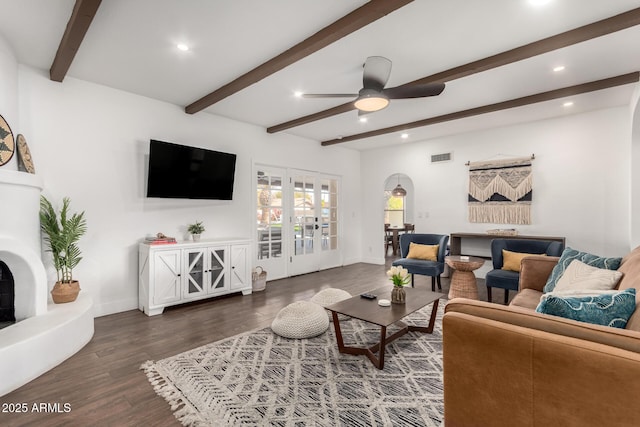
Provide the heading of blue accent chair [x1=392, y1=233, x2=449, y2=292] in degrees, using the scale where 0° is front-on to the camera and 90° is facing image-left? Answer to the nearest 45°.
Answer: approximately 45°

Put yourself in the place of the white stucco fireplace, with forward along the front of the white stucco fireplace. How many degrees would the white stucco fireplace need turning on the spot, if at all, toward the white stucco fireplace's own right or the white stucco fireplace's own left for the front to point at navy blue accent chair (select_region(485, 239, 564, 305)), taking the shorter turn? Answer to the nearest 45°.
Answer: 0° — it already faces it

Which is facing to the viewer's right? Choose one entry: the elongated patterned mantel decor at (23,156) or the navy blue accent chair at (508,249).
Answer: the elongated patterned mantel decor

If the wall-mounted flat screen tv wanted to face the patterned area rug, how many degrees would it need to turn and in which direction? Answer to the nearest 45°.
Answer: approximately 45° to its right

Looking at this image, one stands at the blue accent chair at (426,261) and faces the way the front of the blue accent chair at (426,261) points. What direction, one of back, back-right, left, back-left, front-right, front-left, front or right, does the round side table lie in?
left

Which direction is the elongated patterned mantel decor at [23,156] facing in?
to the viewer's right

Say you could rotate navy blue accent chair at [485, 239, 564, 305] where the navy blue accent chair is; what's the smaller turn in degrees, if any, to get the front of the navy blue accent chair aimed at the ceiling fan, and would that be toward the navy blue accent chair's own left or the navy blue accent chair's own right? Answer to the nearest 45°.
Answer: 0° — it already faces it

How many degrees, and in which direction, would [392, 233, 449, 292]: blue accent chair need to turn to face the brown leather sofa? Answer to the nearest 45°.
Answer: approximately 45° to its left

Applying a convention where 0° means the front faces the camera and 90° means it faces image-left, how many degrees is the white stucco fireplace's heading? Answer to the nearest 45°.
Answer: approximately 315°
